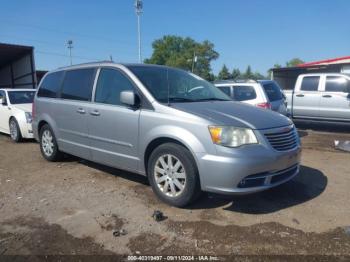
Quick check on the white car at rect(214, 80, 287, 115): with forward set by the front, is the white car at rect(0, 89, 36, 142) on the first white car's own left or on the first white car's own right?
on the first white car's own left

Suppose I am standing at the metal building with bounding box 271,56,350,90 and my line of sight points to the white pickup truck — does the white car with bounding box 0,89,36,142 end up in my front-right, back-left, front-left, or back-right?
front-right

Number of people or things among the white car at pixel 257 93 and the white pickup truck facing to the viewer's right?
1

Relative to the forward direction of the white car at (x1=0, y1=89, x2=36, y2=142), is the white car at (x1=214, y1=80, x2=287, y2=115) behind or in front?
in front

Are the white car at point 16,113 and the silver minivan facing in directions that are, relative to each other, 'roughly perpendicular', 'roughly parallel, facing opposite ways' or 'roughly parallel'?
roughly parallel

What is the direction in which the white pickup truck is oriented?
to the viewer's right

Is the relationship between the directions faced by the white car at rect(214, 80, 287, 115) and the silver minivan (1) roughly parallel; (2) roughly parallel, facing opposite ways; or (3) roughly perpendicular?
roughly parallel, facing opposite ways

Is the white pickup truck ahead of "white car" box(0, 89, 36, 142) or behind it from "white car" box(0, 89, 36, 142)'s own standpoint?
ahead

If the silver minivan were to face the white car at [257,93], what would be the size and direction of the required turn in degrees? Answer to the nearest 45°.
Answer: approximately 90° to its left

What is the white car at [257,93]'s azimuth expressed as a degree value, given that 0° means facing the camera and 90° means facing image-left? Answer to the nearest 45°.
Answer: approximately 135°

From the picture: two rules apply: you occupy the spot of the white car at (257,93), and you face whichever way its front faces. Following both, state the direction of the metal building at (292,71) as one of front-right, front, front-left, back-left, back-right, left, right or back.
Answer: front-right

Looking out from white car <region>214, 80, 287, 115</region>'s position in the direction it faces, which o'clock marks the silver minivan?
The silver minivan is roughly at 8 o'clock from the white car.

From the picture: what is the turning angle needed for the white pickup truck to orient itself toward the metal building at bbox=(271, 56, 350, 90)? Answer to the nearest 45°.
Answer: approximately 90° to its left

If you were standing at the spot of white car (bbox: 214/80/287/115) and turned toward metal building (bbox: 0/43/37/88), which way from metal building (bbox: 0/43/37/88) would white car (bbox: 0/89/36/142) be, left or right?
left
